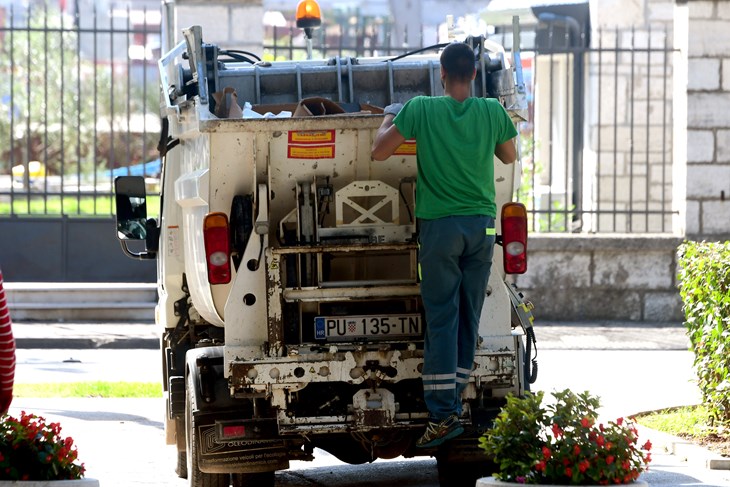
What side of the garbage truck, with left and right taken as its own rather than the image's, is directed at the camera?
back

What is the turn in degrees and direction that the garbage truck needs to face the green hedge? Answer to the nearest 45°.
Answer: approximately 45° to its right

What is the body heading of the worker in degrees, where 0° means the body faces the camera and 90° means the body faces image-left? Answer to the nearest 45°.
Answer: approximately 180°

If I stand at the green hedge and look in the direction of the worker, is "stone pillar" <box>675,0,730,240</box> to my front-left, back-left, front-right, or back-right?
back-right

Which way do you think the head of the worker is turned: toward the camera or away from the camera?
away from the camera
